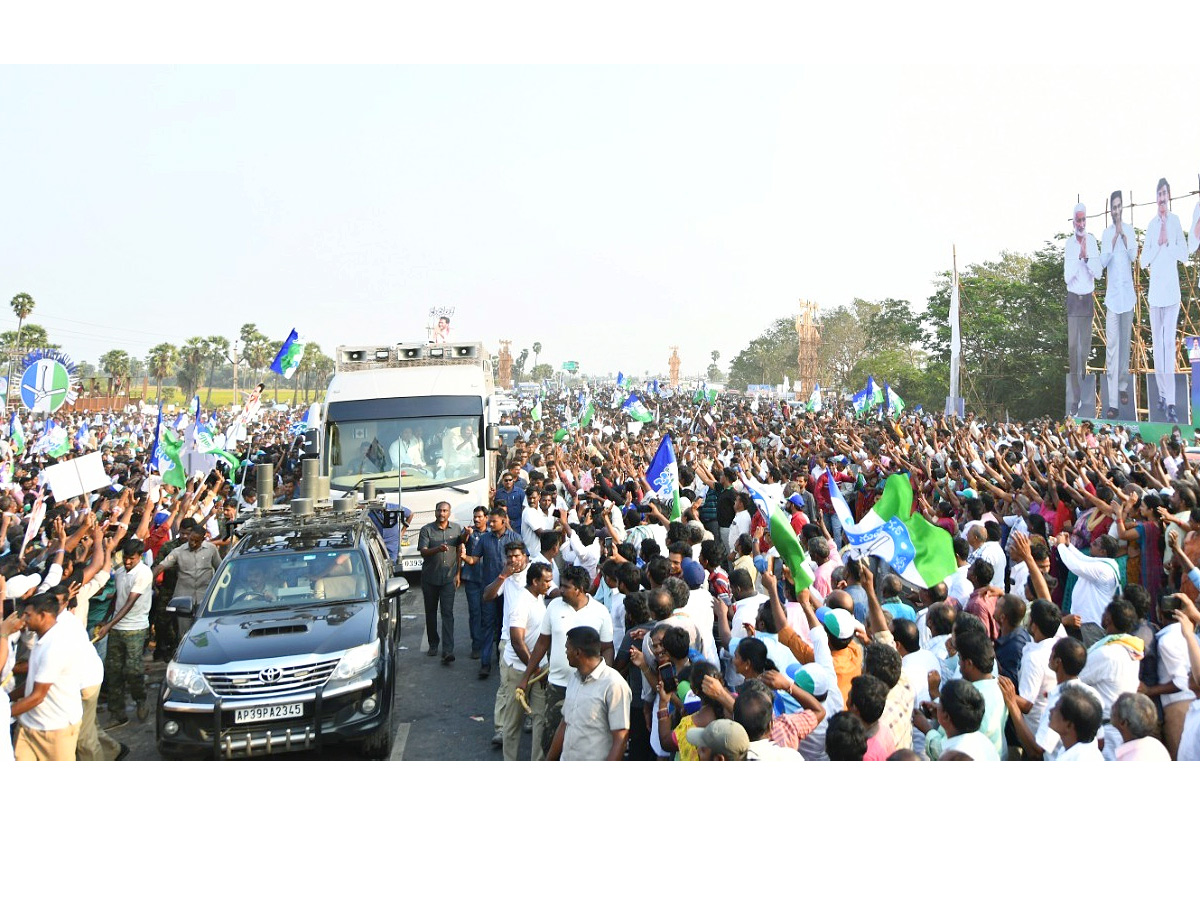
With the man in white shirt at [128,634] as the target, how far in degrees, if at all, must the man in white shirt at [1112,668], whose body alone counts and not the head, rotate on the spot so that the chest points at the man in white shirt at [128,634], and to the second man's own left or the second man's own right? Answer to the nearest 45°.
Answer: approximately 45° to the second man's own left

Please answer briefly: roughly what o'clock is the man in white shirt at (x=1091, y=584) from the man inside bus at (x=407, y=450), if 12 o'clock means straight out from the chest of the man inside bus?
The man in white shirt is roughly at 11 o'clock from the man inside bus.

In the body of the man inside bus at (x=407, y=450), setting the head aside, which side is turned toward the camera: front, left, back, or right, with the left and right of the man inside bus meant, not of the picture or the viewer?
front

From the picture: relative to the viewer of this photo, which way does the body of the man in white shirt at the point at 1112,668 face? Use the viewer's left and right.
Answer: facing away from the viewer and to the left of the viewer

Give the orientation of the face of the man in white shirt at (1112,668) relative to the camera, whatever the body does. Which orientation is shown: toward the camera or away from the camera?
away from the camera

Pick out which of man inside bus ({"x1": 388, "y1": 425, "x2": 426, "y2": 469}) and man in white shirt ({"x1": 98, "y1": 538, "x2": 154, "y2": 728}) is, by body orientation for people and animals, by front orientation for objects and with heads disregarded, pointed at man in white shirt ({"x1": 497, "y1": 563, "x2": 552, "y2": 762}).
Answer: the man inside bus

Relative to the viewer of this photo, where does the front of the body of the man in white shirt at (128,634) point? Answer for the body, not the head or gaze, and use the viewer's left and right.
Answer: facing the viewer and to the left of the viewer

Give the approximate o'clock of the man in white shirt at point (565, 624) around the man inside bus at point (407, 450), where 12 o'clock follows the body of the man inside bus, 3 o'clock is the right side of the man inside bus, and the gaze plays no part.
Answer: The man in white shirt is roughly at 12 o'clock from the man inside bus.

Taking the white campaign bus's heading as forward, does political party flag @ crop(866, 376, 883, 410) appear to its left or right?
on its left

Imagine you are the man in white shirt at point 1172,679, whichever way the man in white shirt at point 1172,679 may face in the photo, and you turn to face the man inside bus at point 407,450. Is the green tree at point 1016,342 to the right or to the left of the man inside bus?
right

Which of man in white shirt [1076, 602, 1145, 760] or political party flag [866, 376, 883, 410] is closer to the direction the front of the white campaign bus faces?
the man in white shirt

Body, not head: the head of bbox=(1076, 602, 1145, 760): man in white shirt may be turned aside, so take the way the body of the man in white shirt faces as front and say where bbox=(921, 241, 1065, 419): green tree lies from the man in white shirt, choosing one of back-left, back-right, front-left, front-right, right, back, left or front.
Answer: front-right
